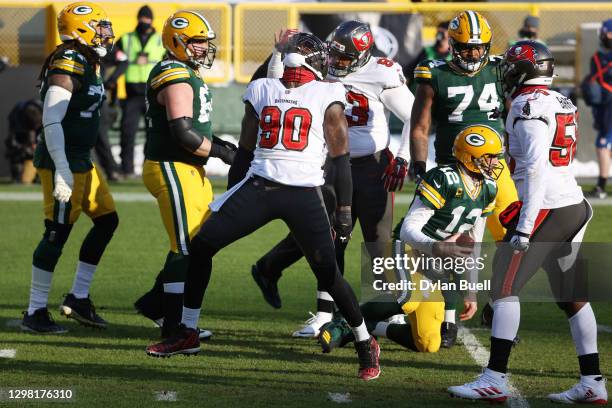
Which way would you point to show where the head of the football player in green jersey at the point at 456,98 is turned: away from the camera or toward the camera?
toward the camera

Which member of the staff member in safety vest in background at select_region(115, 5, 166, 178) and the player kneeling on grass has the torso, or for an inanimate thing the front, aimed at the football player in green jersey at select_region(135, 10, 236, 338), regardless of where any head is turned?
the staff member in safety vest in background

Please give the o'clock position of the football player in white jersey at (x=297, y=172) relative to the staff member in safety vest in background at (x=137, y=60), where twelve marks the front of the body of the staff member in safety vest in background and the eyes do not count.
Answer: The football player in white jersey is roughly at 12 o'clock from the staff member in safety vest in background.

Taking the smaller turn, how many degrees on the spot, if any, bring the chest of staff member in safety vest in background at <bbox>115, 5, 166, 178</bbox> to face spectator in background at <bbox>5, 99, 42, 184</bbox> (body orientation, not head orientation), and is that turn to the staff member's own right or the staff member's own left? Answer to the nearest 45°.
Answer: approximately 90° to the staff member's own right

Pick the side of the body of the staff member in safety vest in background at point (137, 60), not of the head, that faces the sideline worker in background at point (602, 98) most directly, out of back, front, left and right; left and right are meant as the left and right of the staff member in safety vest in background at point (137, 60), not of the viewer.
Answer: left

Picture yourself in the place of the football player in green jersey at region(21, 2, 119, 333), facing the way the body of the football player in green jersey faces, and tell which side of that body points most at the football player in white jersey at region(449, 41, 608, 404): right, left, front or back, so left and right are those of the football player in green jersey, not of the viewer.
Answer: front

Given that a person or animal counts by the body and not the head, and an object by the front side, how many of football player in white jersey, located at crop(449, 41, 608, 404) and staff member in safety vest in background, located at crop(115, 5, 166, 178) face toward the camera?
1

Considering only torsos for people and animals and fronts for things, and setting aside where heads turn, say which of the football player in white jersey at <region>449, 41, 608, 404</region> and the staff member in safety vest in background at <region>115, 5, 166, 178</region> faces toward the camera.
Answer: the staff member in safety vest in background

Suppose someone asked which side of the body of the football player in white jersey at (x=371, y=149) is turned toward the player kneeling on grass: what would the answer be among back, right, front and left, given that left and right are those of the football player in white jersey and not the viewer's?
left

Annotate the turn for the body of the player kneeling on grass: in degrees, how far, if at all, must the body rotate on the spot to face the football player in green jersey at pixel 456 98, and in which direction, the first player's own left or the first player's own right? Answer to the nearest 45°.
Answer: approximately 135° to the first player's own left

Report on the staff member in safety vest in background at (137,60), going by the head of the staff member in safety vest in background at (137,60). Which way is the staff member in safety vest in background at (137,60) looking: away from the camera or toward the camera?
toward the camera

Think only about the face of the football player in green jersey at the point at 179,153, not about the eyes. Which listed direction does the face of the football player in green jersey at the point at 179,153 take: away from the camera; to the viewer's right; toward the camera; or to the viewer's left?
to the viewer's right

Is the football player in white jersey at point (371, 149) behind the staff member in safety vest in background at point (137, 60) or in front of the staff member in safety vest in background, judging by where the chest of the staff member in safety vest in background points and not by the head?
in front

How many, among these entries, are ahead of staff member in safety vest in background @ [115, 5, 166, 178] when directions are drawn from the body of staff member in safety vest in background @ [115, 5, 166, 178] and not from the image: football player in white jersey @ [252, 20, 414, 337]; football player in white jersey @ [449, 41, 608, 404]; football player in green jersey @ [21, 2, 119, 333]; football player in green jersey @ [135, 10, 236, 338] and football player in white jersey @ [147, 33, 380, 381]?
5

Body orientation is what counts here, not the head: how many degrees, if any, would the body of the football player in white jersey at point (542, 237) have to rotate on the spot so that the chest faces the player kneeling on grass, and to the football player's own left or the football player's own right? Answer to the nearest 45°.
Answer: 0° — they already face them

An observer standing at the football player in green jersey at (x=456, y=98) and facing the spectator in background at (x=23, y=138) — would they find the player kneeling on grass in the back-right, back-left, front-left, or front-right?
back-left

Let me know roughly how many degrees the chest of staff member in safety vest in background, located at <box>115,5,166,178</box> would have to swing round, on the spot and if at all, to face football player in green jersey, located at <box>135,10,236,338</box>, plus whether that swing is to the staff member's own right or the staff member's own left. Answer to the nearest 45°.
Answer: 0° — they already face them

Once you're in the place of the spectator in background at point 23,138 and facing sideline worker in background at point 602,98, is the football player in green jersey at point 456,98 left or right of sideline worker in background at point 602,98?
right

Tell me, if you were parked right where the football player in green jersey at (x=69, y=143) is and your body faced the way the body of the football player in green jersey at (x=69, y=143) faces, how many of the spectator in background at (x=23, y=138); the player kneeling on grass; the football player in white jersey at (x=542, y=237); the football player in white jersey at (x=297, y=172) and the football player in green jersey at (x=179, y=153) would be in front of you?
4

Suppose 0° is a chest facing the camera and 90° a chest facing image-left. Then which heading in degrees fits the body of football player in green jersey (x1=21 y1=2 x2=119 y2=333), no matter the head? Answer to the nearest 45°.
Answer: approximately 315°
